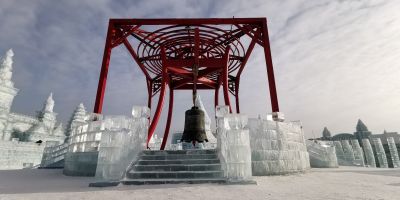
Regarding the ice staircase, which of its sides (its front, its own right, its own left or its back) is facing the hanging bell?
back

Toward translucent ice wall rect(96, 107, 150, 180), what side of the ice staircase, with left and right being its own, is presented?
right

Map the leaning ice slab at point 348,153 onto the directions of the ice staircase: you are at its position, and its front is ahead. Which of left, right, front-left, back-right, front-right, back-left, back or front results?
back-left

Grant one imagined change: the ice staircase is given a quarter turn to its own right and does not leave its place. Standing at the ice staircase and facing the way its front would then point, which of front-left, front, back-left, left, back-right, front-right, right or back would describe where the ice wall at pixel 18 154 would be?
front-right

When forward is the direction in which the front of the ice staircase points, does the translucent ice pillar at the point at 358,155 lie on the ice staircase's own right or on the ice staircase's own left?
on the ice staircase's own left

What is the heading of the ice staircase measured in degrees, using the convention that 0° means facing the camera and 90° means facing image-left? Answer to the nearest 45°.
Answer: approximately 0°

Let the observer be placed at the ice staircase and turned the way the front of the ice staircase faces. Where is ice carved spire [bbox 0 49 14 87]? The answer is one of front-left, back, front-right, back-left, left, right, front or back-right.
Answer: back-right

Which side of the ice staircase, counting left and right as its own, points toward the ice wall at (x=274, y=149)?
left
